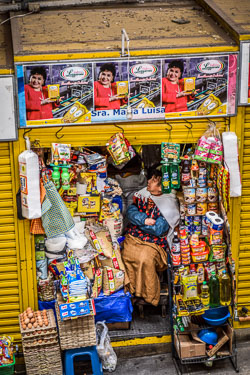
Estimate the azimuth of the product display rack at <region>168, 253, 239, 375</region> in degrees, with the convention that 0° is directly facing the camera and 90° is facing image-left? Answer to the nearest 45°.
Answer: approximately 0°

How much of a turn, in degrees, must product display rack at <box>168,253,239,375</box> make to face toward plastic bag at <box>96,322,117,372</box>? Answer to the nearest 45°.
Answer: approximately 90° to its right
